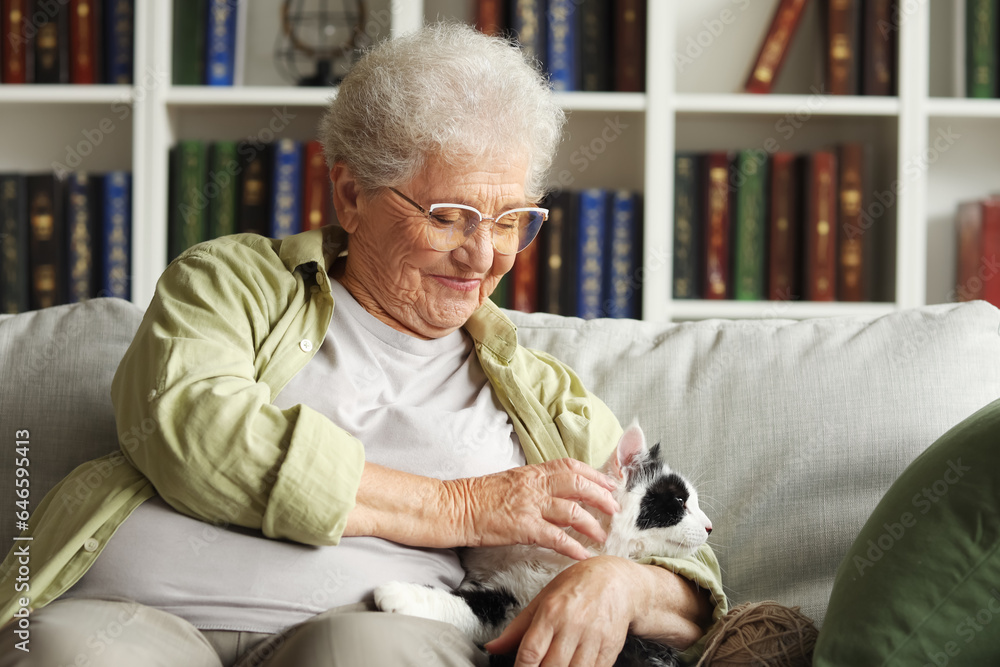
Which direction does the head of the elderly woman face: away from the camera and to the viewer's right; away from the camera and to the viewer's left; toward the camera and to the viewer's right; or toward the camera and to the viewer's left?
toward the camera and to the viewer's right

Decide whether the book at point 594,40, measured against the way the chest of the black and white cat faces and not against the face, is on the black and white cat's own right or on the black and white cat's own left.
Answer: on the black and white cat's own left

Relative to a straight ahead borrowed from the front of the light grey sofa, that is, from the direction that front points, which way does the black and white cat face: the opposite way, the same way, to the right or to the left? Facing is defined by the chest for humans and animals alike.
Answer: to the left

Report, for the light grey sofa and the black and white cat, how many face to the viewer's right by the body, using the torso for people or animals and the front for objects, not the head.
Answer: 1

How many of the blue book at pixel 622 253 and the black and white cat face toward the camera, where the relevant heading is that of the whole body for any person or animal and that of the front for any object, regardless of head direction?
1

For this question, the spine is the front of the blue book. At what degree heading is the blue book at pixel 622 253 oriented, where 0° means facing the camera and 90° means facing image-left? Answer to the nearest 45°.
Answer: approximately 0°

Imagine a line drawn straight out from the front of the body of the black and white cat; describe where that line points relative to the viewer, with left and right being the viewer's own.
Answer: facing to the right of the viewer

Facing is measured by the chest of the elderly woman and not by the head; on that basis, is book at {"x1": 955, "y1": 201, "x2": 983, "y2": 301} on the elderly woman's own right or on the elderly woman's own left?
on the elderly woman's own left
